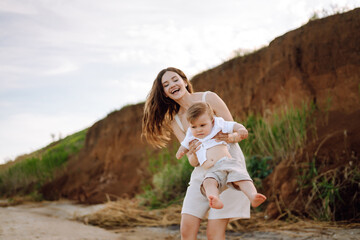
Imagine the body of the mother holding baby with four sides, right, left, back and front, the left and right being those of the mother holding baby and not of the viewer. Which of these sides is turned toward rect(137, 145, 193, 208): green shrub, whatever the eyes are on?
back

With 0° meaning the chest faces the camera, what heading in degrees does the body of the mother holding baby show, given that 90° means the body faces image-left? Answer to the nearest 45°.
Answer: approximately 0°

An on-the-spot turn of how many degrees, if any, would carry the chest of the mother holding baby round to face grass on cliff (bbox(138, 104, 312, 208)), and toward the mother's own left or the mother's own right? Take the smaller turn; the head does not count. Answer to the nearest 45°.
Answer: approximately 180°
